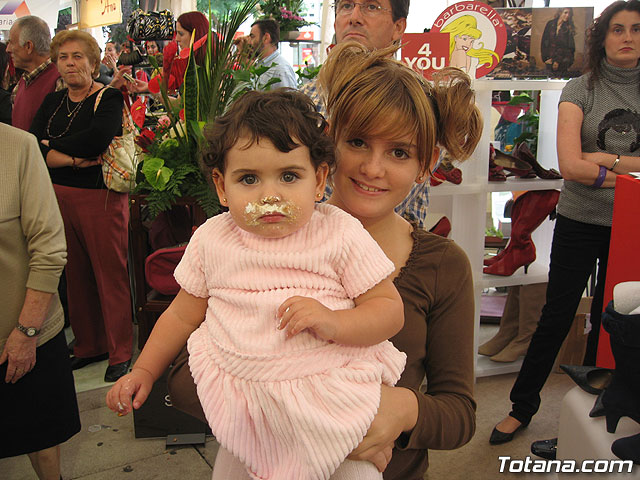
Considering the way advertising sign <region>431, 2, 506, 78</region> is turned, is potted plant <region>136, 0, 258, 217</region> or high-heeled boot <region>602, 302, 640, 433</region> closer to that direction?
the high-heeled boot

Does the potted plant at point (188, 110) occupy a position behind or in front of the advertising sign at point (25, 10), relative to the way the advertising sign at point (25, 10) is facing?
in front

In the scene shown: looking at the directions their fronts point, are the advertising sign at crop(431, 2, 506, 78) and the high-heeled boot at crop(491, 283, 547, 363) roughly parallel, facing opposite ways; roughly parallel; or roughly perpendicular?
roughly perpendicular

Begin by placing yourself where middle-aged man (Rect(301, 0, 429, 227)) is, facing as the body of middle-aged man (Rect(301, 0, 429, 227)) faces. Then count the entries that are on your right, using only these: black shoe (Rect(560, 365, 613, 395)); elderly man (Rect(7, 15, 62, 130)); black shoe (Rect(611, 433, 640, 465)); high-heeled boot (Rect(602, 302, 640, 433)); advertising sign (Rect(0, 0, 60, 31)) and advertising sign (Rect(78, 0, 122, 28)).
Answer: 3

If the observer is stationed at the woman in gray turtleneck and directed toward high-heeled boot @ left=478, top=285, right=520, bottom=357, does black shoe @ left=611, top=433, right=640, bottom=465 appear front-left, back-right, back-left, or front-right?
back-left

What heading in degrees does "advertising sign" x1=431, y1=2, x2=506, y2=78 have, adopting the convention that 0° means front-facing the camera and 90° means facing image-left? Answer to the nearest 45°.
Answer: approximately 0°

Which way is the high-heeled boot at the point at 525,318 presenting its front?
to the viewer's left
